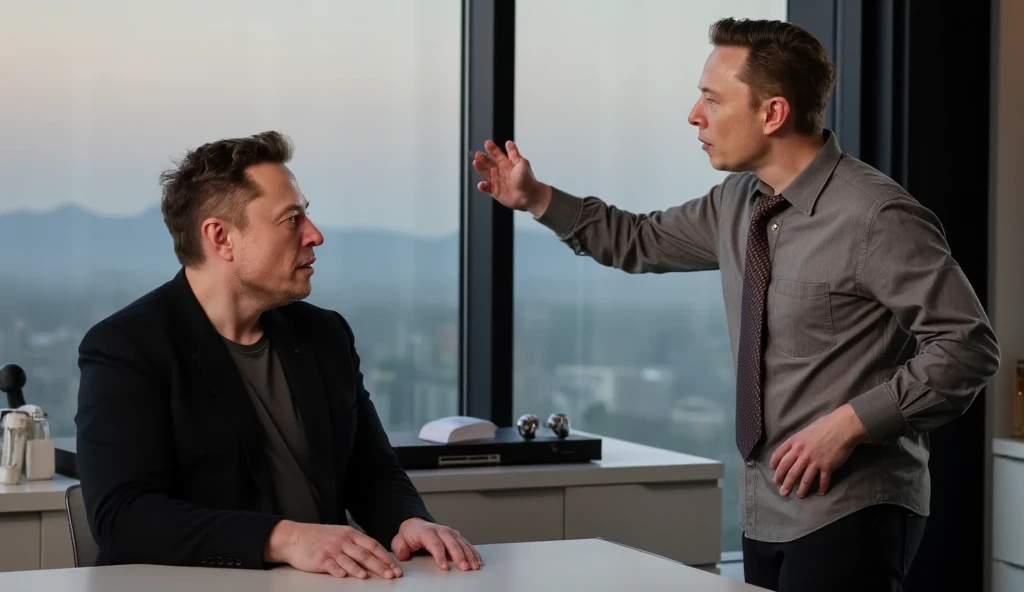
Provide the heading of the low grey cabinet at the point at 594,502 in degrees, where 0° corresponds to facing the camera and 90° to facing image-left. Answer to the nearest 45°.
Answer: approximately 0°

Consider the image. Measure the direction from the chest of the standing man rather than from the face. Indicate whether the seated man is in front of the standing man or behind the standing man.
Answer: in front

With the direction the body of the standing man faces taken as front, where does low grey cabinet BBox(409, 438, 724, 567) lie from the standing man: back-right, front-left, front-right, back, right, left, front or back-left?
right

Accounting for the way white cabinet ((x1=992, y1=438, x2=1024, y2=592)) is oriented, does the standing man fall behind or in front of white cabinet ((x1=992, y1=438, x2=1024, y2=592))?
in front

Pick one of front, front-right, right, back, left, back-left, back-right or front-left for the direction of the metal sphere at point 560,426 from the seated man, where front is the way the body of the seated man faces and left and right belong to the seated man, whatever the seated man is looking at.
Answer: left

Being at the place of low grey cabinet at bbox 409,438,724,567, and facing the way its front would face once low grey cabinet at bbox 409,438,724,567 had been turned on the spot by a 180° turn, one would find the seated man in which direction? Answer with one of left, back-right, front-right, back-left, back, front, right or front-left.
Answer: back-left

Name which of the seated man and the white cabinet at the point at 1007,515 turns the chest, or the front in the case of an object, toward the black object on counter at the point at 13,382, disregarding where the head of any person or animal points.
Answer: the white cabinet

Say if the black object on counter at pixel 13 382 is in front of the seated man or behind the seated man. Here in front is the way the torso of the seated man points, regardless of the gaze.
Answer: behind

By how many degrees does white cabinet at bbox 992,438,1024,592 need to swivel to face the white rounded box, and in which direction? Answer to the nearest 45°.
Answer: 0° — it already faces it

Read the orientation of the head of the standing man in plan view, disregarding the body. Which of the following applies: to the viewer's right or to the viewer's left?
to the viewer's left

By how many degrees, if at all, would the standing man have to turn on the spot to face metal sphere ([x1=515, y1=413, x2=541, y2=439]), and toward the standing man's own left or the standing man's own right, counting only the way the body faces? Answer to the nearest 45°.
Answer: approximately 90° to the standing man's own right

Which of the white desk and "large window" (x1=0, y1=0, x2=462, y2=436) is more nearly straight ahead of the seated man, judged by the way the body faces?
the white desk

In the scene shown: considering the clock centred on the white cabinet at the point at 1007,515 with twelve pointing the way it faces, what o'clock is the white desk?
The white desk is roughly at 11 o'clock from the white cabinet.

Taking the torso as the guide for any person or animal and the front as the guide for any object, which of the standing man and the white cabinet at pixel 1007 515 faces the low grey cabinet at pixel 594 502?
the white cabinet at pixel 1007 515

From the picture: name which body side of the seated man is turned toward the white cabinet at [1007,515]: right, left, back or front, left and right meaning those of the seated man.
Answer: left
